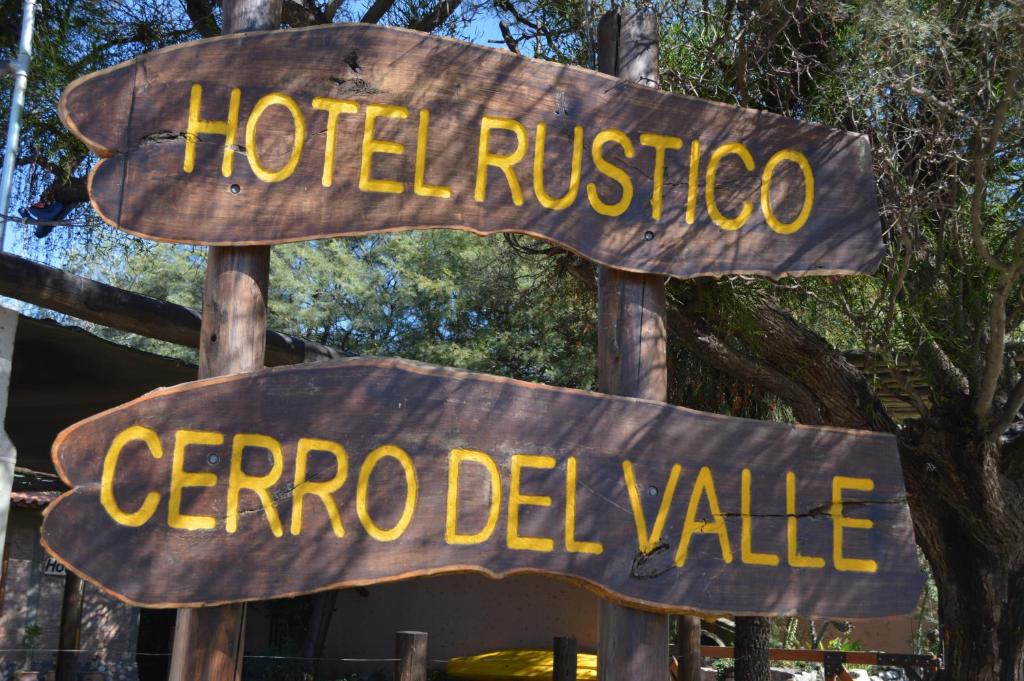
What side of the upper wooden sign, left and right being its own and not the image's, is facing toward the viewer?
front

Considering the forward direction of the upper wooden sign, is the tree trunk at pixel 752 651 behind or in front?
behind

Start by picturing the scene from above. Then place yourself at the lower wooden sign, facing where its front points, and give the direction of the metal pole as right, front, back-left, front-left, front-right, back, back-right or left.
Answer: back-right

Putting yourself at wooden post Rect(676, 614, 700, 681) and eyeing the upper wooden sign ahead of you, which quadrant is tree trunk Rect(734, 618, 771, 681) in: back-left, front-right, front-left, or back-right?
back-left

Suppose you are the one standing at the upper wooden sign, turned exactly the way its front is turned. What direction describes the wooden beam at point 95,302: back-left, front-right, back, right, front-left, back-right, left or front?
back-right

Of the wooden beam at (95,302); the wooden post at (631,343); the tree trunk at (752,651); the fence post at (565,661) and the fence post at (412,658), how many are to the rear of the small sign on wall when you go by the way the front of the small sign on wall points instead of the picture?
0

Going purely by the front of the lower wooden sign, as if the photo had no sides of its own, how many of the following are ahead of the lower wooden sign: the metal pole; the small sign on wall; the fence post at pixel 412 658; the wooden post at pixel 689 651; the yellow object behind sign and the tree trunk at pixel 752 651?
0

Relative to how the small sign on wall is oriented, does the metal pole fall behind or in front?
in front

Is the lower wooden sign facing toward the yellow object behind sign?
no

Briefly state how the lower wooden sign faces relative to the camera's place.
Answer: facing the viewer

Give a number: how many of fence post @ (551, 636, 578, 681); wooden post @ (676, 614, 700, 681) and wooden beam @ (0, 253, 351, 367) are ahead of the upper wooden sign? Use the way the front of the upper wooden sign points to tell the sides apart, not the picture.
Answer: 0

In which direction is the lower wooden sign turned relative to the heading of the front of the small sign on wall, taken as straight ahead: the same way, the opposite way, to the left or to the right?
the same way

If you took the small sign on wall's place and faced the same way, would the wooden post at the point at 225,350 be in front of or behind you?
in front

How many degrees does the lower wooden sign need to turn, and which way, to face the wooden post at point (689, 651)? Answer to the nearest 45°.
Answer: approximately 180°

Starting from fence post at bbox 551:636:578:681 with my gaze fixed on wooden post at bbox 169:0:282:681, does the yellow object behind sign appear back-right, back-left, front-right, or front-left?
back-right

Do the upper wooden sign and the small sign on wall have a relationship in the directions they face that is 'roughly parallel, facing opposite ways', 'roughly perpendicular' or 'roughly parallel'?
roughly parallel
